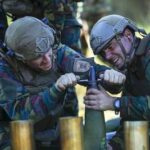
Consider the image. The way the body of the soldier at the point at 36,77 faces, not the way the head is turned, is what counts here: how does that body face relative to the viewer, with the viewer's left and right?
facing the viewer and to the right of the viewer

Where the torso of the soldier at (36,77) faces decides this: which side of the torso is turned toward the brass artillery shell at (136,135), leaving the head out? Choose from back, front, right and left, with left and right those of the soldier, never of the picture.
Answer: front

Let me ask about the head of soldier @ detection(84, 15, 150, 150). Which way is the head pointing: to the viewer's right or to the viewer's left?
to the viewer's left

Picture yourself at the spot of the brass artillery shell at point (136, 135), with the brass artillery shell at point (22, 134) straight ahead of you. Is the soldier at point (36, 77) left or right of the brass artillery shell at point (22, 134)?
right

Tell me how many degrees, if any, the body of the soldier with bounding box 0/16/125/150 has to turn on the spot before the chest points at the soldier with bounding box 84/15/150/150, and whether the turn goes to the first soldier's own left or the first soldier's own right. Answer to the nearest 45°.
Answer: approximately 45° to the first soldier's own left

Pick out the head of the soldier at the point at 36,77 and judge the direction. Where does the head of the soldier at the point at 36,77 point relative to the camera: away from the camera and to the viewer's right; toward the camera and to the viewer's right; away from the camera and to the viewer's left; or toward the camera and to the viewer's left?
toward the camera and to the viewer's right

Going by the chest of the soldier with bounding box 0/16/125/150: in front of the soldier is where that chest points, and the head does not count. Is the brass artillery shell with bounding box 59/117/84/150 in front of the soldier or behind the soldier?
in front
